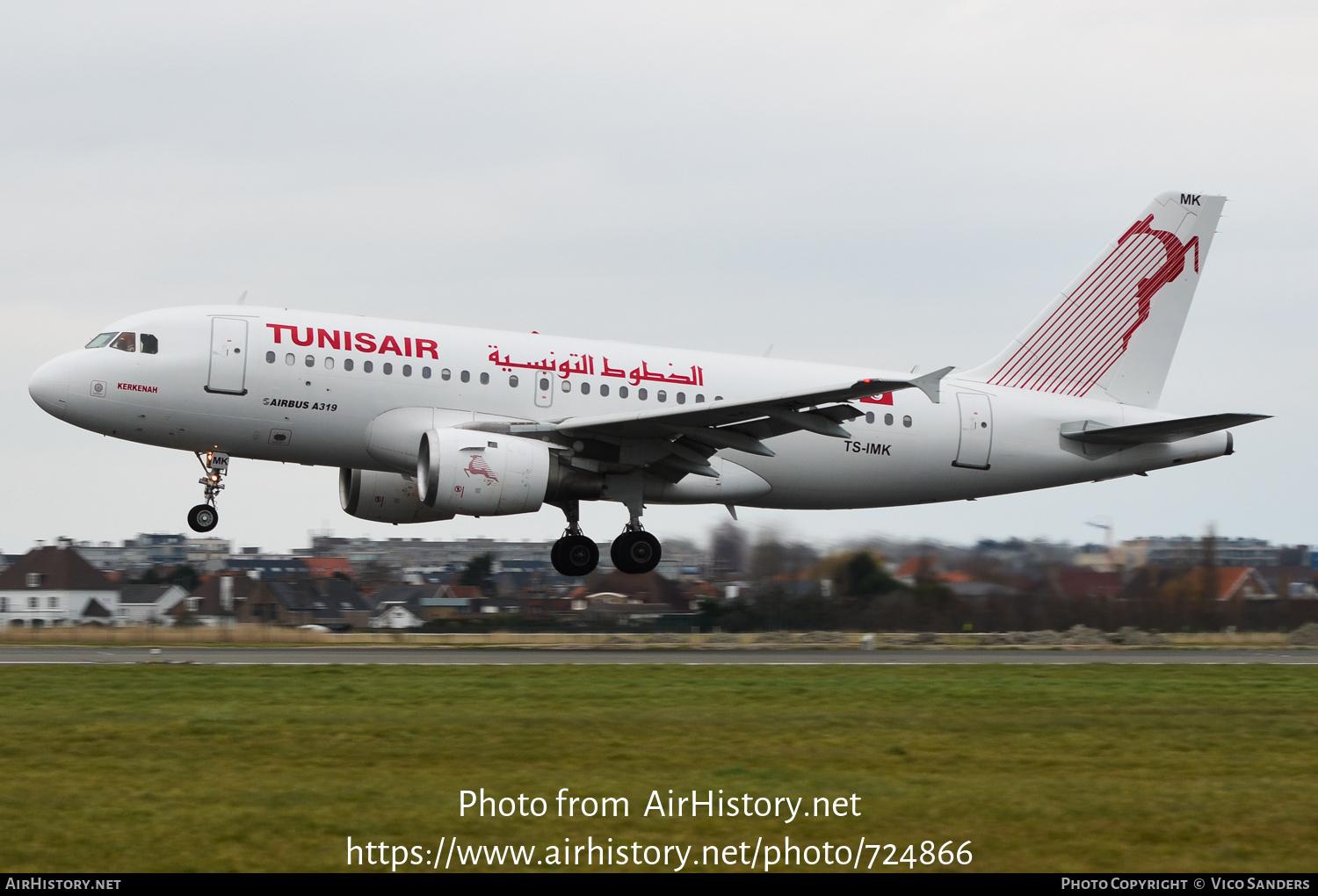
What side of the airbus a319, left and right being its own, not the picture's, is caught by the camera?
left

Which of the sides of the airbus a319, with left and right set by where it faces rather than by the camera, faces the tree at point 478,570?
right
